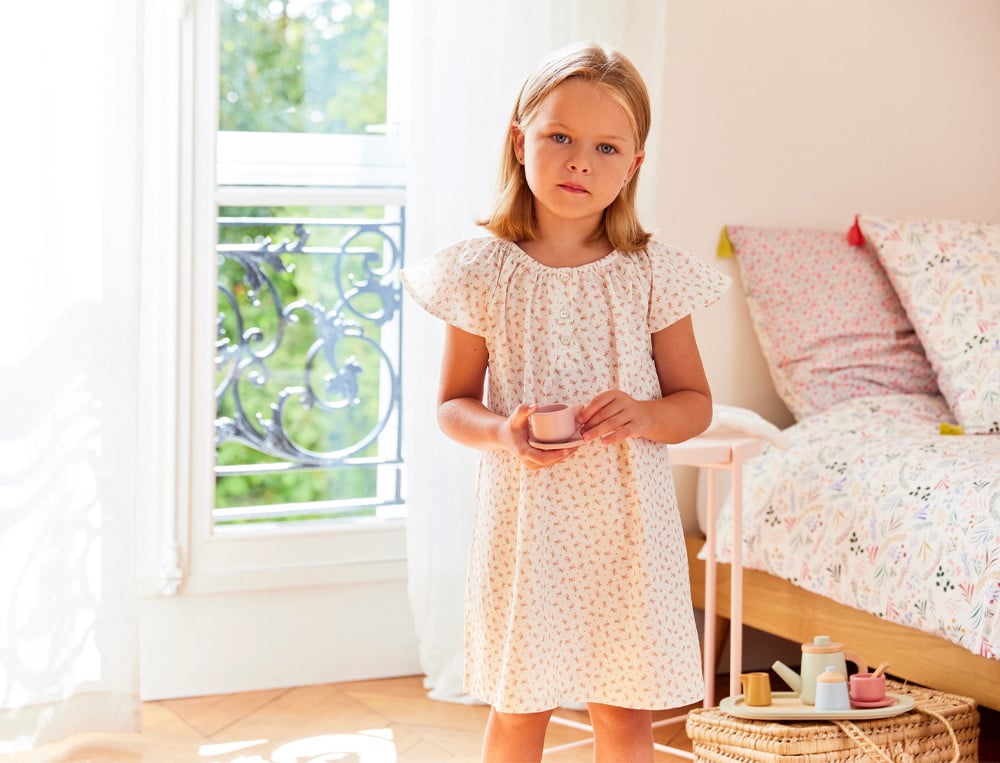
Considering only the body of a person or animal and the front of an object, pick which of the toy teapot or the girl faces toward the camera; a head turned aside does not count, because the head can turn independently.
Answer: the girl

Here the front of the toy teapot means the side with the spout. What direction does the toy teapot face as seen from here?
to the viewer's left

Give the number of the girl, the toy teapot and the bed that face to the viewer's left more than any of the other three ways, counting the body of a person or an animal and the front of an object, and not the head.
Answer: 1

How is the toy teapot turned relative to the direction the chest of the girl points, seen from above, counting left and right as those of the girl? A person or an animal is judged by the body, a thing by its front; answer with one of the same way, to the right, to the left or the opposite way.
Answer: to the right

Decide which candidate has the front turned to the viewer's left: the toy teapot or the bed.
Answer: the toy teapot

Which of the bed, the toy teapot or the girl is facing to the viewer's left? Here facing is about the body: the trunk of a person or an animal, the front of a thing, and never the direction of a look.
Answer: the toy teapot

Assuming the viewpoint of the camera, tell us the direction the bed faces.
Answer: facing the viewer and to the right of the viewer

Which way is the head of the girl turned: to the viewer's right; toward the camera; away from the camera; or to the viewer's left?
toward the camera

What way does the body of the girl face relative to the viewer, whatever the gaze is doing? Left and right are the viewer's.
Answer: facing the viewer

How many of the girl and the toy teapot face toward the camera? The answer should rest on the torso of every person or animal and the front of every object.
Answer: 1

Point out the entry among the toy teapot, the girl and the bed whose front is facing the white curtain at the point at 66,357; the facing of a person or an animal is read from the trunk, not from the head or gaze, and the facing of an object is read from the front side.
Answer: the toy teapot

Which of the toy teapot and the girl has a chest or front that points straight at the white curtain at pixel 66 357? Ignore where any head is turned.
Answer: the toy teapot

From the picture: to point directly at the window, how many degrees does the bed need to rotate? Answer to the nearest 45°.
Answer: approximately 135° to its right
